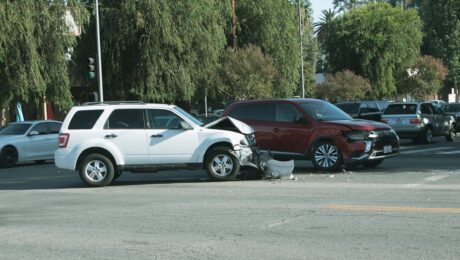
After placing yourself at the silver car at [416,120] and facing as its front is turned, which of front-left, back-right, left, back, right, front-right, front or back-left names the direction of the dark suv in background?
left

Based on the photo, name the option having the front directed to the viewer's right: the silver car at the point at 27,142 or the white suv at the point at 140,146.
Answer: the white suv

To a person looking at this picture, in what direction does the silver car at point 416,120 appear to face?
facing away from the viewer and to the right of the viewer

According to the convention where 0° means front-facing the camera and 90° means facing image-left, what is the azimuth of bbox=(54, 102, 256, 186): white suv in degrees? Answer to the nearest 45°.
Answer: approximately 270°

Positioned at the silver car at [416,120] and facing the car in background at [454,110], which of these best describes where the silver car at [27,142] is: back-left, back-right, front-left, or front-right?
back-left

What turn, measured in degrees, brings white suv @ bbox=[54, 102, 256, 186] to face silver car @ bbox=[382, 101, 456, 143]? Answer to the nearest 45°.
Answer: approximately 45° to its left

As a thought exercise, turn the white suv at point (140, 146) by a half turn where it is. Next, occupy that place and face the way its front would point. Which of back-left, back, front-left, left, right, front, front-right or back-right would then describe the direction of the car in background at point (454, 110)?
back-right

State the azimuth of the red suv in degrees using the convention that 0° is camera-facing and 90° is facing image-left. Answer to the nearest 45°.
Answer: approximately 315°

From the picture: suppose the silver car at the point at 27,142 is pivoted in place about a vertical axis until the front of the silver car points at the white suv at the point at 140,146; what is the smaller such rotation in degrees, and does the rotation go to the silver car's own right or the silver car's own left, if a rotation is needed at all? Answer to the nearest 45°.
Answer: approximately 45° to the silver car's own left

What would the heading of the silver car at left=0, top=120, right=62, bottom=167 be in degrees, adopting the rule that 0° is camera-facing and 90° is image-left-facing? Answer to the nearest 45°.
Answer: approximately 45°

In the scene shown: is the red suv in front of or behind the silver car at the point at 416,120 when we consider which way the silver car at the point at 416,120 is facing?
behind
